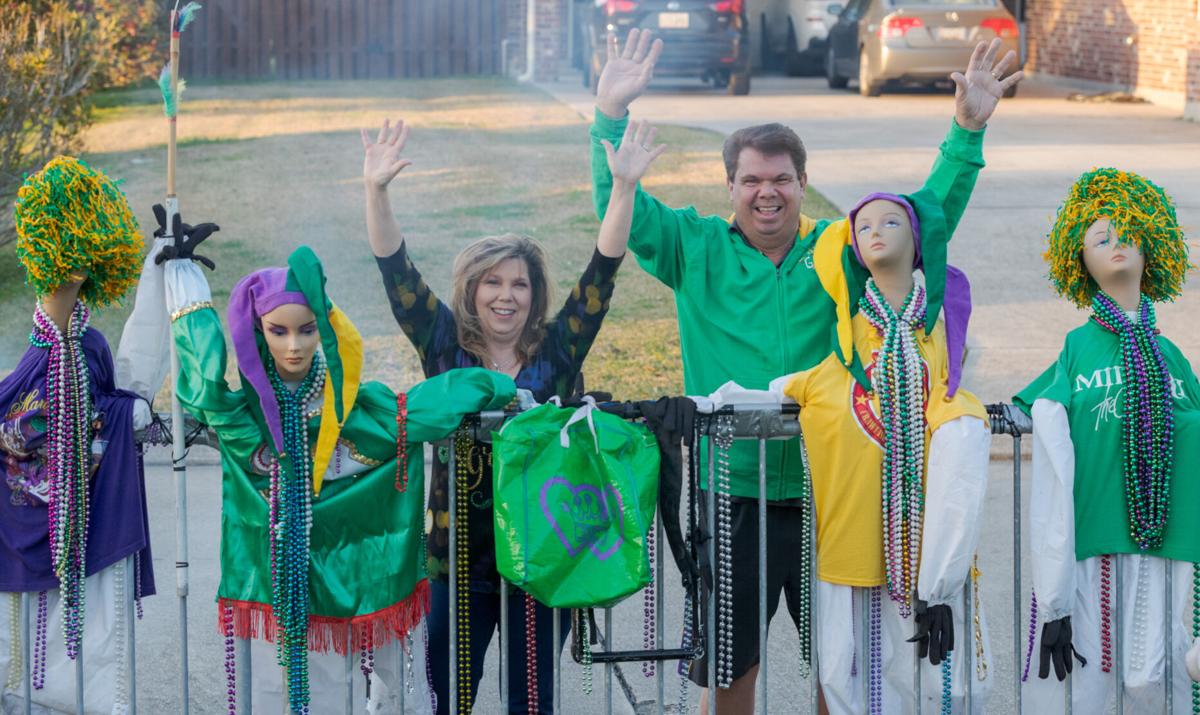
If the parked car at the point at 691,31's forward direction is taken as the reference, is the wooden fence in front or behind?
in front

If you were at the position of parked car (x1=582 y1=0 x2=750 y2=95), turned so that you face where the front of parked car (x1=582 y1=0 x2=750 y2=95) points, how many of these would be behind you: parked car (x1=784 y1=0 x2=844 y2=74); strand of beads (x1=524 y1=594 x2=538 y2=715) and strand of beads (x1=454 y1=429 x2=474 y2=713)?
2

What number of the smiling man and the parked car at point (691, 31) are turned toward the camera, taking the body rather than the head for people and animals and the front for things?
1

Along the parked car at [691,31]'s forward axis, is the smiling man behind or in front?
behind

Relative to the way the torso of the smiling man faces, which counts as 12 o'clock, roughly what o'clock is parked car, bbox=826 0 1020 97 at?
The parked car is roughly at 6 o'clock from the smiling man.

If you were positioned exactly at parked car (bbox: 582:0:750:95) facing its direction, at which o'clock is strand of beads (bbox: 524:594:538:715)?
The strand of beads is roughly at 6 o'clock from the parked car.

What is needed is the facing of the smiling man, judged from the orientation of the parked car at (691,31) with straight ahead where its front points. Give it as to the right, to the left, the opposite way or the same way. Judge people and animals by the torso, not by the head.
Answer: the opposite way

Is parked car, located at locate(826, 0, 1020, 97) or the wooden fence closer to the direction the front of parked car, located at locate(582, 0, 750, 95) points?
the wooden fence

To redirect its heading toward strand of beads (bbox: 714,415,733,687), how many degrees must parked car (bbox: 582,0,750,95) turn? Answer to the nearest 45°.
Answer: approximately 180°

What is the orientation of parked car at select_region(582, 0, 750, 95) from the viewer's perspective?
away from the camera

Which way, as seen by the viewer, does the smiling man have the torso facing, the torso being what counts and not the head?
toward the camera

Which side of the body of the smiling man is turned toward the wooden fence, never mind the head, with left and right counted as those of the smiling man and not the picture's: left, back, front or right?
back

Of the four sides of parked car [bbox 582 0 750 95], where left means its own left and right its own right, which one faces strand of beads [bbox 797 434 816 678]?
back
